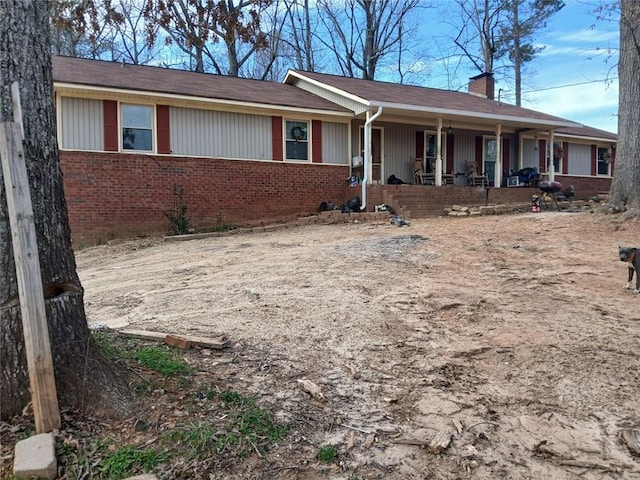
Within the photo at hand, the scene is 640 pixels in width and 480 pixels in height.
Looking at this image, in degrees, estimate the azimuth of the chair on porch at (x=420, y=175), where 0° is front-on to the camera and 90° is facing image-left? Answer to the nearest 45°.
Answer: approximately 315°

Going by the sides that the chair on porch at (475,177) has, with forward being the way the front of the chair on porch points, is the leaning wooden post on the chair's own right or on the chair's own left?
on the chair's own right

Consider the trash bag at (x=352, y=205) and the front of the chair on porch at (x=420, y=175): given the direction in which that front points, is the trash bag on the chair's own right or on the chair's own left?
on the chair's own right

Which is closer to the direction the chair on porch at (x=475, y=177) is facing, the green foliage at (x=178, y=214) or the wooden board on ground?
the wooden board on ground

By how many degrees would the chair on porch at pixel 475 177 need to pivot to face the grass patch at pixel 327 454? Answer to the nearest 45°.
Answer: approximately 45° to its right

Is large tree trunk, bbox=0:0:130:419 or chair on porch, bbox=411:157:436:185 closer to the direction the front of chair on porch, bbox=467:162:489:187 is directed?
the large tree trunk
